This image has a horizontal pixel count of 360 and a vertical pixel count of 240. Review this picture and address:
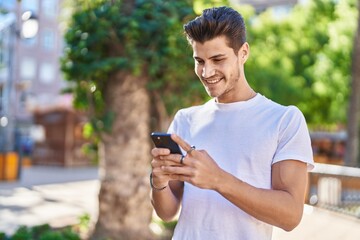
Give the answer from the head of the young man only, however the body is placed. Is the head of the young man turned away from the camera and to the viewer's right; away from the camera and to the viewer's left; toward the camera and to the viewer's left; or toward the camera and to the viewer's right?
toward the camera and to the viewer's left

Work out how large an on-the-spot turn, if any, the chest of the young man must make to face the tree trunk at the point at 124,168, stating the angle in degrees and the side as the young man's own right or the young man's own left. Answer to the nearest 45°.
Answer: approximately 135° to the young man's own right

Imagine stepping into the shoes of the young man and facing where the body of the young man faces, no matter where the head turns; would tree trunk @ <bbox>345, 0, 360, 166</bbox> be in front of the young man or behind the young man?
behind

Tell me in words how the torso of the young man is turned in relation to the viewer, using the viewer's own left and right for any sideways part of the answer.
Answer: facing the viewer and to the left of the viewer

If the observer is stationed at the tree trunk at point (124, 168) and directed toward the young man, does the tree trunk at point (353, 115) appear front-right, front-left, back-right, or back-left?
back-left

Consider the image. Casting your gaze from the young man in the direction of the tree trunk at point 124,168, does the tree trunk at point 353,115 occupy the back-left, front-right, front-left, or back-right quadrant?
front-right
